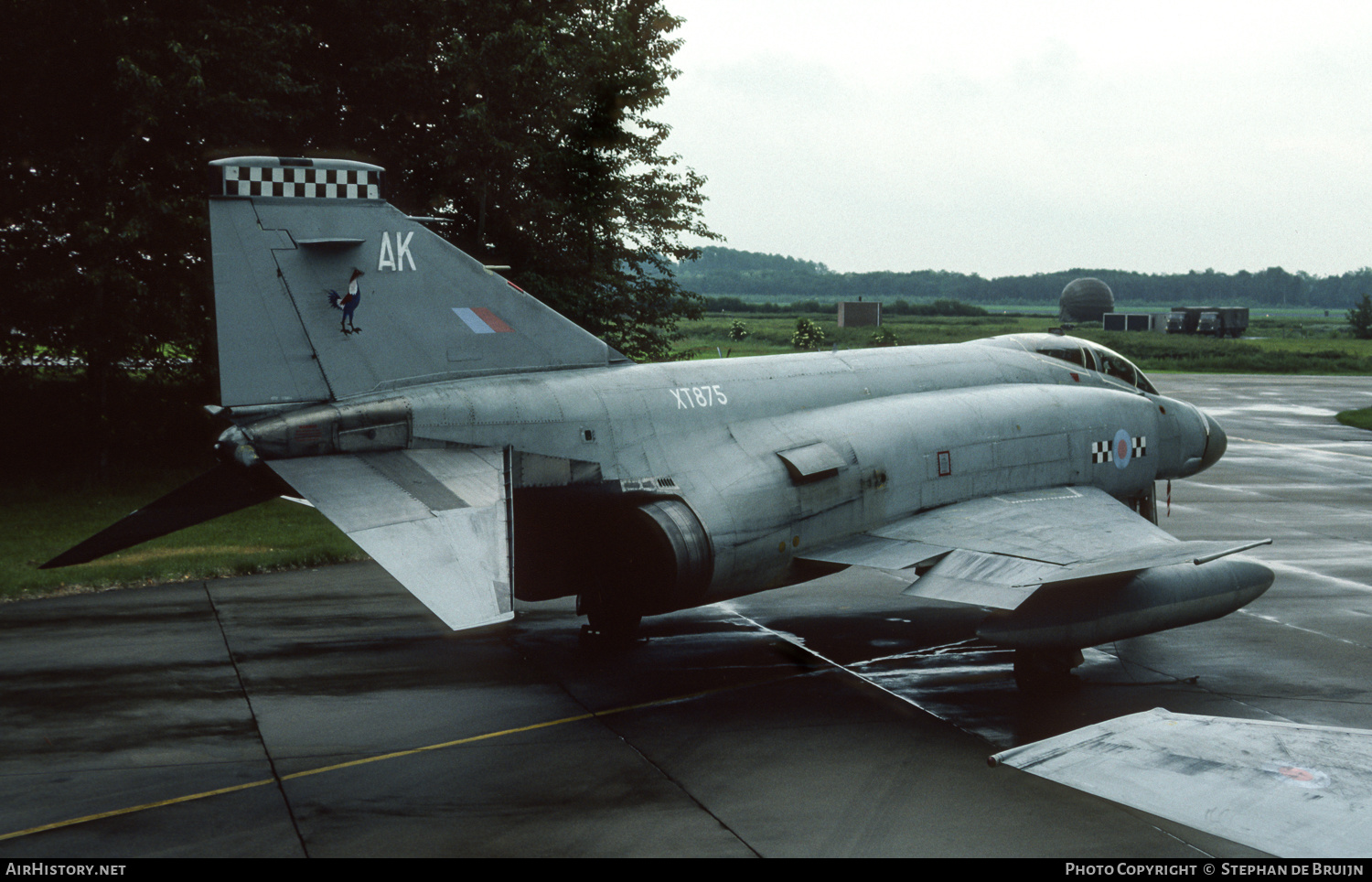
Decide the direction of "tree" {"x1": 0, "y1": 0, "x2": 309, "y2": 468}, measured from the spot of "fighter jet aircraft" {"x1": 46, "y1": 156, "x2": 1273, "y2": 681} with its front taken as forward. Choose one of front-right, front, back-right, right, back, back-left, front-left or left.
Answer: left

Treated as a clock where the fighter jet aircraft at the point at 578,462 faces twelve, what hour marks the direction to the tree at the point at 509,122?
The tree is roughly at 10 o'clock from the fighter jet aircraft.

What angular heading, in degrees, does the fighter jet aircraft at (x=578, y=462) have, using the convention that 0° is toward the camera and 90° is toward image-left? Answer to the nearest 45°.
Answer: approximately 225°

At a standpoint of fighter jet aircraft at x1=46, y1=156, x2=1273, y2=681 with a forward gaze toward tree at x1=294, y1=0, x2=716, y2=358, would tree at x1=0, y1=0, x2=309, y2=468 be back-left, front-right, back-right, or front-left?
front-left
